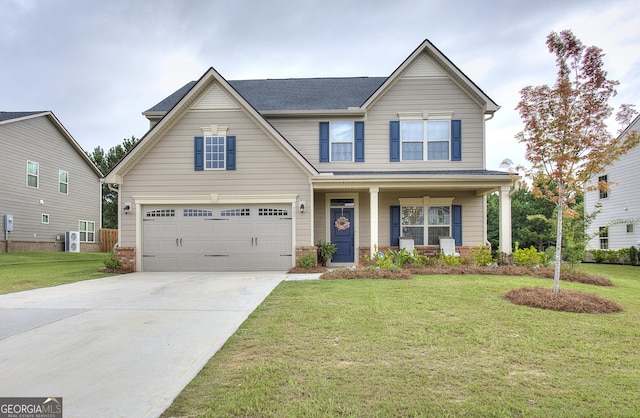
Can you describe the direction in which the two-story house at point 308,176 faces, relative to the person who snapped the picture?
facing the viewer

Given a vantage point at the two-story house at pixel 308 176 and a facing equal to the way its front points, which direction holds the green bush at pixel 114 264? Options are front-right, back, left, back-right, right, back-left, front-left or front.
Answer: right

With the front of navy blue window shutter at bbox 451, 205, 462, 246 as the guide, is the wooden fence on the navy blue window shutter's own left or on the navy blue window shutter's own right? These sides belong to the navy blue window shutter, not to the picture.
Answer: on the navy blue window shutter's own right

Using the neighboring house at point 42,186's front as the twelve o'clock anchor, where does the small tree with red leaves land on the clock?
The small tree with red leaves is roughly at 10 o'clock from the neighboring house.

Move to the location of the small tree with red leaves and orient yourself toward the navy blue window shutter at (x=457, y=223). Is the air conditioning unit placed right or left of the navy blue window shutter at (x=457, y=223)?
left

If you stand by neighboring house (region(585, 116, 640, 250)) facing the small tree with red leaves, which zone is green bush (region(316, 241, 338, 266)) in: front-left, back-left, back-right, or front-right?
front-right

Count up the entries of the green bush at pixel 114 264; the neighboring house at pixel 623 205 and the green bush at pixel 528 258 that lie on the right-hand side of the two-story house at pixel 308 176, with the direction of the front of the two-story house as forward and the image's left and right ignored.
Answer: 1

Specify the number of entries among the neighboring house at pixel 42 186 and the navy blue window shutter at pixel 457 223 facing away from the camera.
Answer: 0

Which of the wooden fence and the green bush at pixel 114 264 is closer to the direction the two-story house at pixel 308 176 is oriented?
the green bush

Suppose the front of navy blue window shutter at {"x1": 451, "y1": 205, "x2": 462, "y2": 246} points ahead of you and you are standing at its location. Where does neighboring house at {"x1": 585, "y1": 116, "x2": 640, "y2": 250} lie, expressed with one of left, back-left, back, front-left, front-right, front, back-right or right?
back-left

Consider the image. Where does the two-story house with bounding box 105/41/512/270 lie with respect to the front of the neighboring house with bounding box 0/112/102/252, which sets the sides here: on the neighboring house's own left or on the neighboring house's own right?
on the neighboring house's own left

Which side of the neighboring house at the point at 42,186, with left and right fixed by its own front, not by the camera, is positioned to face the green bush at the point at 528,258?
left

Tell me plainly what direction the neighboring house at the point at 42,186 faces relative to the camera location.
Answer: facing the viewer and to the left of the viewer

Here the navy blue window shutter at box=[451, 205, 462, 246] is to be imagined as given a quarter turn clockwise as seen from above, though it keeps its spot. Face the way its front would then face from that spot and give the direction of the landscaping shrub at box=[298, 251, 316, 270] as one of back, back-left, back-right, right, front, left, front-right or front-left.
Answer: front-left

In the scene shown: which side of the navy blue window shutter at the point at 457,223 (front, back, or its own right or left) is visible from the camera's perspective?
front
